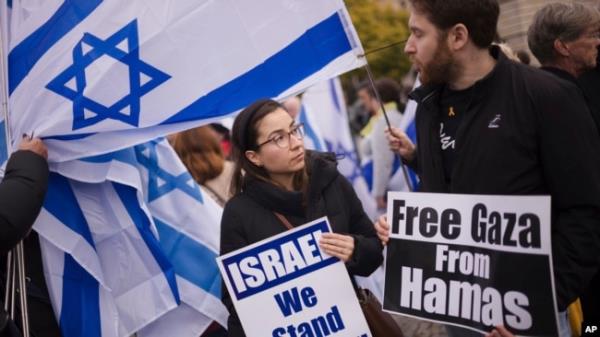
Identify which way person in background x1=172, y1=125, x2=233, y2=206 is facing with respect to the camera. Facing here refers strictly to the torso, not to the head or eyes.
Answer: away from the camera

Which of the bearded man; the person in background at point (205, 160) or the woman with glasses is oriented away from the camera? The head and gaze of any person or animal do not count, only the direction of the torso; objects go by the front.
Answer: the person in background

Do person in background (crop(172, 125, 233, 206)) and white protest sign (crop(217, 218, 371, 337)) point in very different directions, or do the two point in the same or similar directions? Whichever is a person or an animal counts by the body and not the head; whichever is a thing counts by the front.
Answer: very different directions

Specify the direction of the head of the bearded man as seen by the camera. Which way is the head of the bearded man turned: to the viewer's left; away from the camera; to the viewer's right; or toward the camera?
to the viewer's left

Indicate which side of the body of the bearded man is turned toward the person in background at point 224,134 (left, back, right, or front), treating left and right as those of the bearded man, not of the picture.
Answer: right
